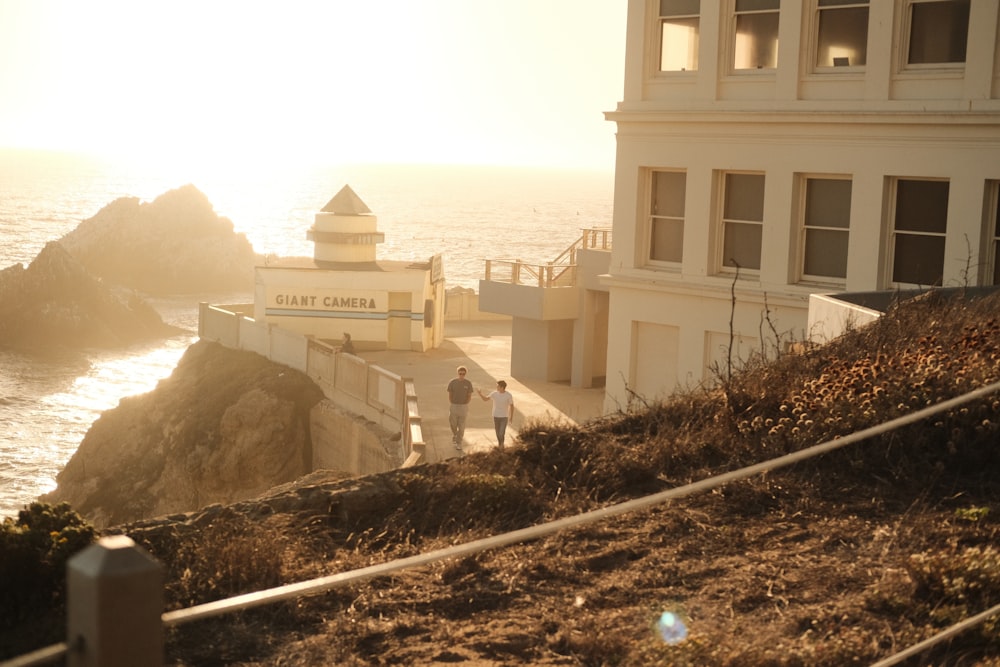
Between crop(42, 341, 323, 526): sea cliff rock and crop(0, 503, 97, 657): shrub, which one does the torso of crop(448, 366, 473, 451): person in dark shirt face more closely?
the shrub

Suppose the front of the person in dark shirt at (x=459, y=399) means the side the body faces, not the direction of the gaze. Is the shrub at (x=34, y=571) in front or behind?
in front

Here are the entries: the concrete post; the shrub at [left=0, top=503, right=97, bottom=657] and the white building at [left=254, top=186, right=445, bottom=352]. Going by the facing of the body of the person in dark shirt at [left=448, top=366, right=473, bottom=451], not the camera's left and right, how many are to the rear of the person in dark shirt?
1

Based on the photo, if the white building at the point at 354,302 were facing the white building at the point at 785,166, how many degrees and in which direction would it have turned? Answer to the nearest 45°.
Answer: approximately 45° to its left

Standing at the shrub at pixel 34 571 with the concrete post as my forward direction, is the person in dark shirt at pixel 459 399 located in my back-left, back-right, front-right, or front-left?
back-left

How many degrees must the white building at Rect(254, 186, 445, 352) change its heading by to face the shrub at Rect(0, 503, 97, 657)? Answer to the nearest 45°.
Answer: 0° — it already faces it

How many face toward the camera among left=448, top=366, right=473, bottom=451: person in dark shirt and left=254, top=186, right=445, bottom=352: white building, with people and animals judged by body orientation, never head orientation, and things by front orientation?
2

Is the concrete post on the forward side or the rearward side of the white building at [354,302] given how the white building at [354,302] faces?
on the forward side

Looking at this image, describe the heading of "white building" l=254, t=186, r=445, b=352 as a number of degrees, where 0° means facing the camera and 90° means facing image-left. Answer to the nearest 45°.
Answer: approximately 0°

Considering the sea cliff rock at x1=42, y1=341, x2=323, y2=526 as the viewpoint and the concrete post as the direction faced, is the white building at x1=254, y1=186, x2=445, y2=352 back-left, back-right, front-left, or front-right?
back-left

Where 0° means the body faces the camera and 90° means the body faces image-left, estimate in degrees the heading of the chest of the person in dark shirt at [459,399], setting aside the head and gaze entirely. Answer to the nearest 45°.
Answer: approximately 0°

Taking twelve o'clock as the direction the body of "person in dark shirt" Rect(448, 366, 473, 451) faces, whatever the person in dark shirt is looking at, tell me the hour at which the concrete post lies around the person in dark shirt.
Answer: The concrete post is roughly at 12 o'clock from the person in dark shirt.
